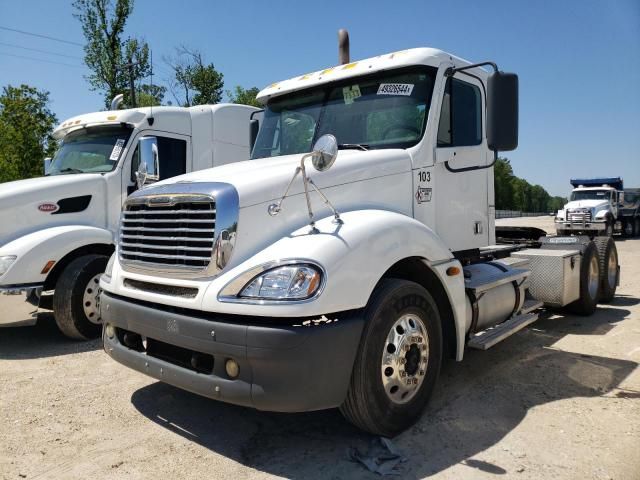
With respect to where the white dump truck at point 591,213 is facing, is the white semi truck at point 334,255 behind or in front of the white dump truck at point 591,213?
in front

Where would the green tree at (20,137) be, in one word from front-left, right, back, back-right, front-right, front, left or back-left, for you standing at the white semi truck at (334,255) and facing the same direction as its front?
right

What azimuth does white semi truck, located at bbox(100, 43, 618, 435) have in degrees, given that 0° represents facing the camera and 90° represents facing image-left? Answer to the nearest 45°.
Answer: approximately 45°

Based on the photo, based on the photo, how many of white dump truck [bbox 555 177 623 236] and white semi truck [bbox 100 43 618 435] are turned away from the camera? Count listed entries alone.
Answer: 0

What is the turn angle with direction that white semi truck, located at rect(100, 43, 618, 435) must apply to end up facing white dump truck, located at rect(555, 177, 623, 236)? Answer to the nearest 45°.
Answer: approximately 180°

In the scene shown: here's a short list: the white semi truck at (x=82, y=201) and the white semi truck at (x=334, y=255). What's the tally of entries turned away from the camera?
0

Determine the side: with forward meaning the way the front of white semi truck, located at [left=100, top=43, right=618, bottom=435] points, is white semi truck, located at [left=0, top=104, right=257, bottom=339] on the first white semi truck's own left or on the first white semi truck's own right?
on the first white semi truck's own right

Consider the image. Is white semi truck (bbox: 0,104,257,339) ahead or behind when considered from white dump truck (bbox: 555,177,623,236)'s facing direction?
ahead

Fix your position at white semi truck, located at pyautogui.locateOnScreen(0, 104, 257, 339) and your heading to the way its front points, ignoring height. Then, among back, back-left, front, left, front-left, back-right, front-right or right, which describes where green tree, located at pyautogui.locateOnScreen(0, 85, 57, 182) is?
back-right

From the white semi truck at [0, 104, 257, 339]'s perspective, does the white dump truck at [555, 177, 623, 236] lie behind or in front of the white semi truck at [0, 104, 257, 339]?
behind

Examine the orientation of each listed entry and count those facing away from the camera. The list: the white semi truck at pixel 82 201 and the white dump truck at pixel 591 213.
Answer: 0

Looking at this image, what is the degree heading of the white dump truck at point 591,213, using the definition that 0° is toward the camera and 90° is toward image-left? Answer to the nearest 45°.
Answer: approximately 45°
